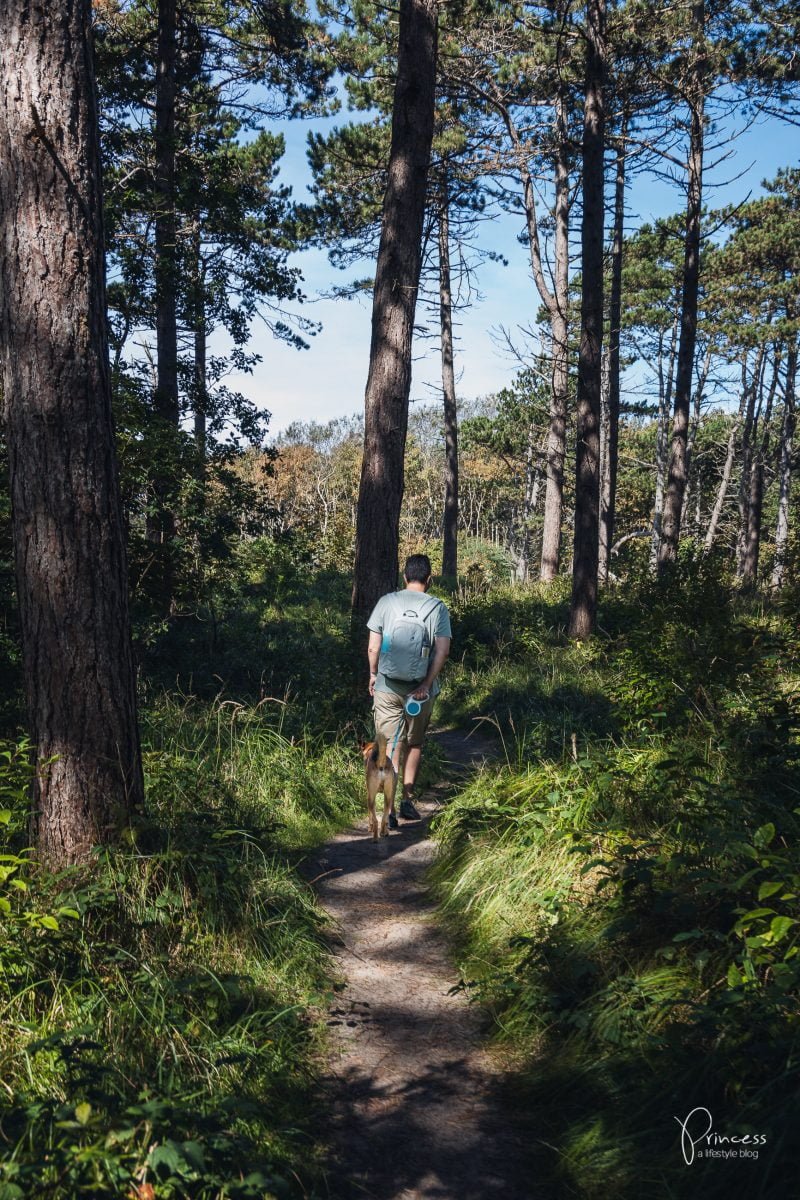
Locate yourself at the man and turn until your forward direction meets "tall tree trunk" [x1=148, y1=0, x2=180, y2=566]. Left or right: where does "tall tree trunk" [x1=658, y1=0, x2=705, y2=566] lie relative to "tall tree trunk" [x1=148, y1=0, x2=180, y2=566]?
right

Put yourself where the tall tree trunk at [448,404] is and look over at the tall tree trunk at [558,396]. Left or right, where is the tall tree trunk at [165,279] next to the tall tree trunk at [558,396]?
right

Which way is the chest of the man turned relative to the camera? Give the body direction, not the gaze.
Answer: away from the camera

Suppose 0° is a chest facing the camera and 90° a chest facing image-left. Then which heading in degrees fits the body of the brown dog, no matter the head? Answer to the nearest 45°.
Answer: approximately 180°

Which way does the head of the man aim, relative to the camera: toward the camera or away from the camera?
away from the camera
